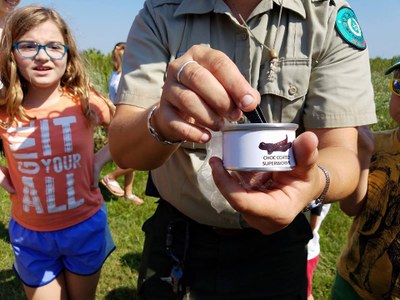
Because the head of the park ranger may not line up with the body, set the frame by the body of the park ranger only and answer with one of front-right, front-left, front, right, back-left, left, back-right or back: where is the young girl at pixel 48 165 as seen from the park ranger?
back-right

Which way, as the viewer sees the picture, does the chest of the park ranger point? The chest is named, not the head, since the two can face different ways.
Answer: toward the camera

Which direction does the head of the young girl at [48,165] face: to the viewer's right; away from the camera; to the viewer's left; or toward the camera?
toward the camera

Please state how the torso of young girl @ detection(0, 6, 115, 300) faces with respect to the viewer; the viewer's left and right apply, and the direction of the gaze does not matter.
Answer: facing the viewer

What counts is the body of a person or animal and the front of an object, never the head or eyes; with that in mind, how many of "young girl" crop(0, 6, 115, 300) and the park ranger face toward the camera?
2

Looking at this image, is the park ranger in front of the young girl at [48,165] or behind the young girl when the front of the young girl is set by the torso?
in front

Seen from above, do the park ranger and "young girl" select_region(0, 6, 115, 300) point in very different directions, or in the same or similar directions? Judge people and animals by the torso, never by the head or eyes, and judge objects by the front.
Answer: same or similar directions
